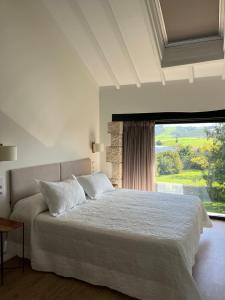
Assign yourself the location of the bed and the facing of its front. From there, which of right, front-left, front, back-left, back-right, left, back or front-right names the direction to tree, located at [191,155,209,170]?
left

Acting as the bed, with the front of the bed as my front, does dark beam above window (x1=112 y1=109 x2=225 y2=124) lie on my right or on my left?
on my left

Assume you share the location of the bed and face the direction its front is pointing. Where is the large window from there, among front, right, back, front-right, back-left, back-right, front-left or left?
left

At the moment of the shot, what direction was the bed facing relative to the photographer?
facing the viewer and to the right of the viewer

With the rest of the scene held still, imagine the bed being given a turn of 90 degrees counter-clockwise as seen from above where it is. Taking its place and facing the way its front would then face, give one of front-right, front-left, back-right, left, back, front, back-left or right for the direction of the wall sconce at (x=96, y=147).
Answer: front-left

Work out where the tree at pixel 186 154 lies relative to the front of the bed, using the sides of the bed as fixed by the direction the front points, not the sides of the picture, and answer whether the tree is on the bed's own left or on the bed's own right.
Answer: on the bed's own left
